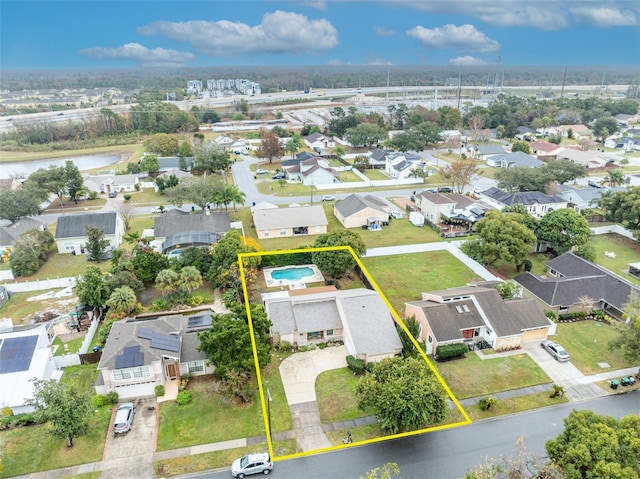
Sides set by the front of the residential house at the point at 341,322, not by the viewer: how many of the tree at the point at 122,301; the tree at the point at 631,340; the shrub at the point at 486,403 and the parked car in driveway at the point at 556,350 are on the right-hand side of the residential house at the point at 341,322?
1

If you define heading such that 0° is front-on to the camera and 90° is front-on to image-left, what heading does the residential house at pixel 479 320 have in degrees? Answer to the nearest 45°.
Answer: approximately 0°

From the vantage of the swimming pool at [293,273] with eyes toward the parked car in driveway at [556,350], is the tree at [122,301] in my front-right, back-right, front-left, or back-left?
back-right

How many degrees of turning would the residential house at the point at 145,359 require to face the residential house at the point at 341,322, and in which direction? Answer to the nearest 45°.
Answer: approximately 90° to its left

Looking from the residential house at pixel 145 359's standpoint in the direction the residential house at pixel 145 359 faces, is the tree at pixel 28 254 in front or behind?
behind

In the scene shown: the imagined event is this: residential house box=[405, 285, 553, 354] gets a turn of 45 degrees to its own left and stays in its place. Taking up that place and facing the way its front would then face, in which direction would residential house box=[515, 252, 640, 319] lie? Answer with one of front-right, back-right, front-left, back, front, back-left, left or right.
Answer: left

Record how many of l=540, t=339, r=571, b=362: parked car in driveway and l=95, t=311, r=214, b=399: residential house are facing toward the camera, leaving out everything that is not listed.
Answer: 1

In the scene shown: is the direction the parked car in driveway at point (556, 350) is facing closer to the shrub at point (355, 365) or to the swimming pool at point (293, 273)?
the swimming pool

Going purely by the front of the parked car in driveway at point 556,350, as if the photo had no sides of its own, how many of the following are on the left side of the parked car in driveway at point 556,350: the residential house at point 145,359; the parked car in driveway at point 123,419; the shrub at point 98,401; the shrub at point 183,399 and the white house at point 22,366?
5

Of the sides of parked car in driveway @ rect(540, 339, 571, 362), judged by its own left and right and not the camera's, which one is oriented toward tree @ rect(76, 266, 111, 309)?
left

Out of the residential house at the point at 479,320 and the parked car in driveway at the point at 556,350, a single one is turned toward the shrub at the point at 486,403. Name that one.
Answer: the residential house

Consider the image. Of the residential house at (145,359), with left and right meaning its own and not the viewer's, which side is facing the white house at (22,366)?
right

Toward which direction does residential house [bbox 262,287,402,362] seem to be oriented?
toward the camera

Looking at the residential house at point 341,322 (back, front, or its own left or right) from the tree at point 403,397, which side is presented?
front

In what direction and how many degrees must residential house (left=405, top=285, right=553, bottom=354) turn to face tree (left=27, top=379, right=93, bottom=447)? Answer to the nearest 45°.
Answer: approximately 45° to its right

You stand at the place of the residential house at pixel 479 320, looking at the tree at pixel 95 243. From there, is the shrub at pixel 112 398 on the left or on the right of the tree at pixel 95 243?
left

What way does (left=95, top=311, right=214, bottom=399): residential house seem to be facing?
toward the camera

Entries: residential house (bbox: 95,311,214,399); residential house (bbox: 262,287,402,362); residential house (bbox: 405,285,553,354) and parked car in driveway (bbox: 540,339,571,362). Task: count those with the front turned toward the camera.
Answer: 3
